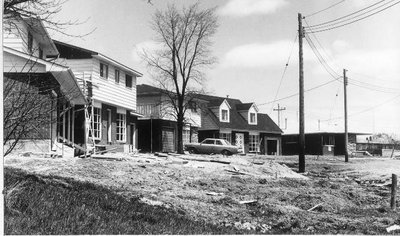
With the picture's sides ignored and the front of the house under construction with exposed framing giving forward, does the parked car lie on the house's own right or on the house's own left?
on the house's own left

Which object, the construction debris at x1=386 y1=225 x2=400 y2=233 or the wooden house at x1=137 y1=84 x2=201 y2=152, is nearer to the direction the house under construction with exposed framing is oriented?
the construction debris

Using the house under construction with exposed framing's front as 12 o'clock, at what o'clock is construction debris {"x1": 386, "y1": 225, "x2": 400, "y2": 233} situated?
The construction debris is roughly at 1 o'clock from the house under construction with exposed framing.

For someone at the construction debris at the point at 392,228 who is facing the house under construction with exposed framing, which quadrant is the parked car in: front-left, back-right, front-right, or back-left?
front-right

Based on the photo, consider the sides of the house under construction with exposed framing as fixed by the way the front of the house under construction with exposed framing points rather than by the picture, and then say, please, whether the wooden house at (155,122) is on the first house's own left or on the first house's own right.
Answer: on the first house's own left

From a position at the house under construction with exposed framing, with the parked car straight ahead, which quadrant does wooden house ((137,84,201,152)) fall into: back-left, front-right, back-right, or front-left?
front-left

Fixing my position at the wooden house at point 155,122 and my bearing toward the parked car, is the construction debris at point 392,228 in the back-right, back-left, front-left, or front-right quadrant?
front-right

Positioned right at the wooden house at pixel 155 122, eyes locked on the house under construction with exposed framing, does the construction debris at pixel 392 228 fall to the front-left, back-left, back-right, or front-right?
front-left

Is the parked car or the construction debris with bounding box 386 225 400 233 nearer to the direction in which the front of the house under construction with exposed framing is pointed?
the construction debris
